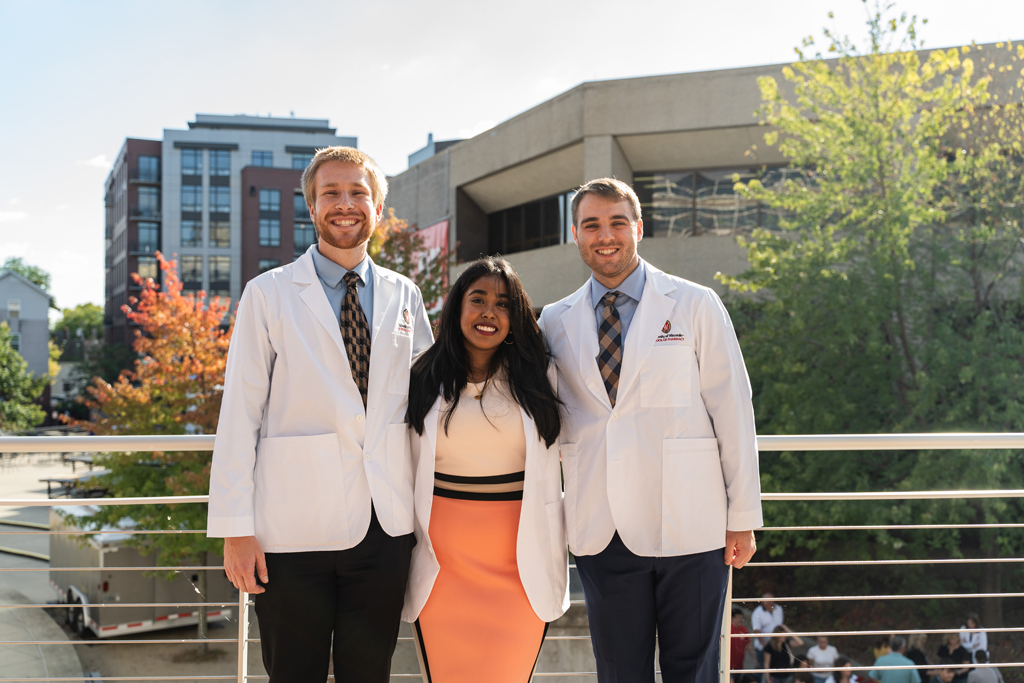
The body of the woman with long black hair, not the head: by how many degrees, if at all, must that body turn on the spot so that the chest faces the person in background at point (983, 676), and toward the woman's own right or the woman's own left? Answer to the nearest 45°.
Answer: approximately 135° to the woman's own left

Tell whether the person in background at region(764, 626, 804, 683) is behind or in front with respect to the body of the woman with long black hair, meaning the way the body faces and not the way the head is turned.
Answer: behind

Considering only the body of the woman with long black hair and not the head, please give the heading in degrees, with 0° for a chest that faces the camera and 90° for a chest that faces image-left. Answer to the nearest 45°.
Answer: approximately 0°

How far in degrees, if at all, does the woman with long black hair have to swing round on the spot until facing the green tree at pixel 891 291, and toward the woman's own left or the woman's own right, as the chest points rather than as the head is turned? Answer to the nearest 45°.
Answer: approximately 135° to the woman's own left
